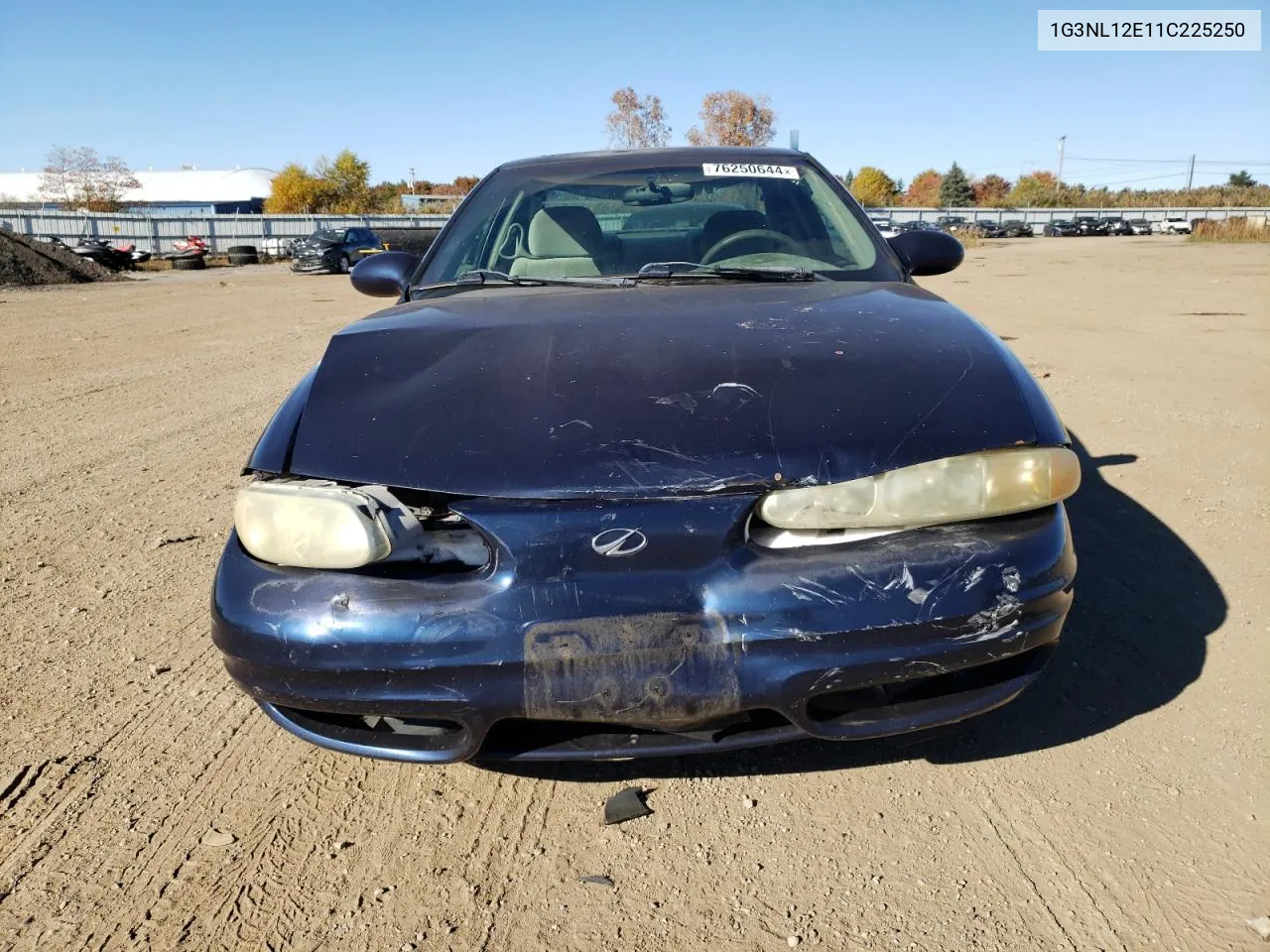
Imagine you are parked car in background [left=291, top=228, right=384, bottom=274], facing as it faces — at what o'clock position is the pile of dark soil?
The pile of dark soil is roughly at 12 o'clock from the parked car in background.

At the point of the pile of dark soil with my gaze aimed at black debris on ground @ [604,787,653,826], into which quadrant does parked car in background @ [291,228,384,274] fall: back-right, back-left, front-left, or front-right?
back-left

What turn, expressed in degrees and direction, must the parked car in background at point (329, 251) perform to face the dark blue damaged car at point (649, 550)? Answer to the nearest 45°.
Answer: approximately 45° to its left

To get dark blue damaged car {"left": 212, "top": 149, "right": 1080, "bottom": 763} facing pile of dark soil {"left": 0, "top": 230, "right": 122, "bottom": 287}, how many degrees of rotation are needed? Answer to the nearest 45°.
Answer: approximately 135° to its right

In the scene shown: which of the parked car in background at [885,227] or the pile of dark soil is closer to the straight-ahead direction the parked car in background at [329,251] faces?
the pile of dark soil

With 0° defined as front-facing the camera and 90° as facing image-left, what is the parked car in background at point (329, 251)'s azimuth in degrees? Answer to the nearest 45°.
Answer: approximately 45°

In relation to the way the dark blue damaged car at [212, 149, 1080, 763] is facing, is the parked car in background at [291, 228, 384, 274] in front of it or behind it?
behind

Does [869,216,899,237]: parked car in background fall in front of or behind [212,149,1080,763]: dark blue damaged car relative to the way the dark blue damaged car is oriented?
behind

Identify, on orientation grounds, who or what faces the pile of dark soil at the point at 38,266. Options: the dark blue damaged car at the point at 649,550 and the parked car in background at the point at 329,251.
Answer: the parked car in background
